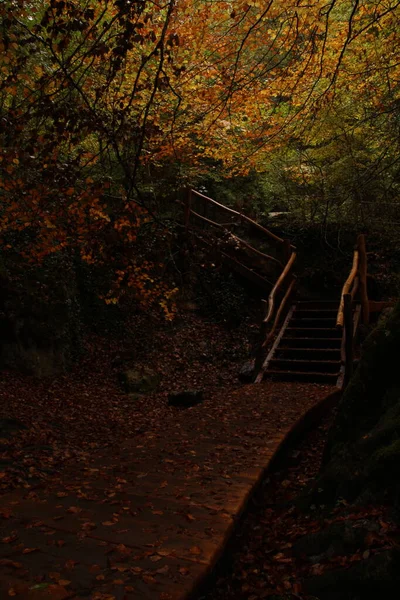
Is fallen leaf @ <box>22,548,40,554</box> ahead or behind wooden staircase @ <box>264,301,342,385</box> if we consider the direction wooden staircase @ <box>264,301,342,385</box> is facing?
ahead

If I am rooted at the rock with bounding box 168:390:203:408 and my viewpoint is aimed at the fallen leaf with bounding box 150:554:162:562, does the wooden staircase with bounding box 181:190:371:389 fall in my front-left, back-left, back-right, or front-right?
back-left

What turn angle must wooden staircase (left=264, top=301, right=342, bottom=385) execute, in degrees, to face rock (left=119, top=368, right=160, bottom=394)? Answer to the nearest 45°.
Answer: approximately 90° to its right

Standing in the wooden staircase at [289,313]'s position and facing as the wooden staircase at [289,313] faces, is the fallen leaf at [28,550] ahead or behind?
ahead

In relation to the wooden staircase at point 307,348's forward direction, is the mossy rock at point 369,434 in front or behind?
in front

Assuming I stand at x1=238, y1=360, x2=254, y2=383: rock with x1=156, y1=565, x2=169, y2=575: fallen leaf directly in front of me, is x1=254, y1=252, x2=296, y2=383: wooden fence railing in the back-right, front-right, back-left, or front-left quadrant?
back-left

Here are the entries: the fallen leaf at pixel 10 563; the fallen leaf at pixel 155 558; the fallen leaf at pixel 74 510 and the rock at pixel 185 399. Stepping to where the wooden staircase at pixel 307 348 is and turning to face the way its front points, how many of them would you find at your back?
0

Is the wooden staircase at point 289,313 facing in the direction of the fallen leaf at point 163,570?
yes

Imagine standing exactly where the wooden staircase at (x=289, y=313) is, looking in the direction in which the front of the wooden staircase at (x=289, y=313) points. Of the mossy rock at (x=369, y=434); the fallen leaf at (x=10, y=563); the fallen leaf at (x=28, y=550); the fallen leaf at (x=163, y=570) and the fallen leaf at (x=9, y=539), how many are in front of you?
5

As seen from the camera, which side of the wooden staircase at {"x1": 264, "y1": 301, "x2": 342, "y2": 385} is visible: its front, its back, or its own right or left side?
front

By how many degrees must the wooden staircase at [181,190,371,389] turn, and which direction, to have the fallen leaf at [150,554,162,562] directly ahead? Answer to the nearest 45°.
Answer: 0° — it already faces it

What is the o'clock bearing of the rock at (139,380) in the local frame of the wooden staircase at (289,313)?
The rock is roughly at 2 o'clock from the wooden staircase.

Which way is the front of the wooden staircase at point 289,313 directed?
toward the camera

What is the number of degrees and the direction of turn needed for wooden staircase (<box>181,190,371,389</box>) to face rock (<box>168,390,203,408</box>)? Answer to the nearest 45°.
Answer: approximately 45° to its right

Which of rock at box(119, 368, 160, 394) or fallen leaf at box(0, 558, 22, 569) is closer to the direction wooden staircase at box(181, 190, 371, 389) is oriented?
the fallen leaf

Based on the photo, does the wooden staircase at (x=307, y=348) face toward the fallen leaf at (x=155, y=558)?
yes

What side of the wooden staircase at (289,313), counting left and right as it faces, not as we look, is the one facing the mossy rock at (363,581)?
front

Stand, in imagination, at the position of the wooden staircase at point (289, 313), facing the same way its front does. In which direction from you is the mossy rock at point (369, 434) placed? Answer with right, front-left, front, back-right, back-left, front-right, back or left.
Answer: front
